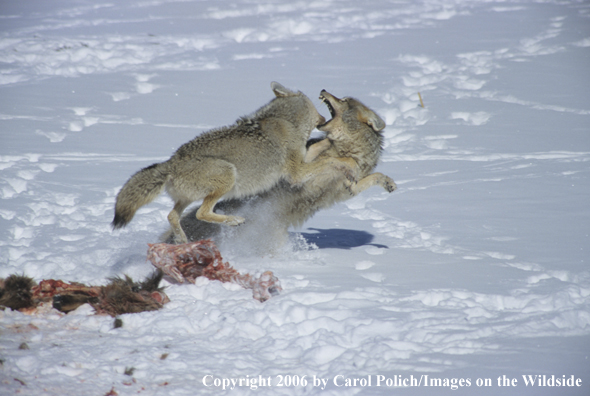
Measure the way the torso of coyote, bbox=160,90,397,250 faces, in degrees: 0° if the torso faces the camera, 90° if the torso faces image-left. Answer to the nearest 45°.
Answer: approximately 270°
